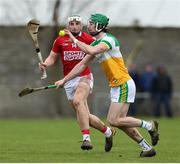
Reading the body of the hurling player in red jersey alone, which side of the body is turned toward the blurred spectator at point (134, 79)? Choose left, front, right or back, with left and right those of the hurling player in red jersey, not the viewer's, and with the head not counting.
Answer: back

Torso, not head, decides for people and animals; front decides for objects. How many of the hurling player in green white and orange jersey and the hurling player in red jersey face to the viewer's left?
1

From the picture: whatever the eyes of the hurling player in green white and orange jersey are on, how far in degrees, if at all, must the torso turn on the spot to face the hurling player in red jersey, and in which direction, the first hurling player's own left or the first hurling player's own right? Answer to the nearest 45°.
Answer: approximately 45° to the first hurling player's own right

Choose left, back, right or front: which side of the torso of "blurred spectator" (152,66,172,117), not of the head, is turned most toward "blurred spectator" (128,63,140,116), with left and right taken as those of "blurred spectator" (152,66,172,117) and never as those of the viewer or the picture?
right

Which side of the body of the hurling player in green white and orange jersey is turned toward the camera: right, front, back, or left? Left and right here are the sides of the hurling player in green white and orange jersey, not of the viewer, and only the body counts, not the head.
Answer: left

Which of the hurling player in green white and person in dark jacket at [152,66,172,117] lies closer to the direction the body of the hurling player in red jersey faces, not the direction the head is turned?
the hurling player in green white and orange jersey

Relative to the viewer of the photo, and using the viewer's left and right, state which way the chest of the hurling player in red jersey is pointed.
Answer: facing the viewer

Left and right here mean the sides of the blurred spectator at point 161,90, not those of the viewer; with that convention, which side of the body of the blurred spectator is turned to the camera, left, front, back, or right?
front

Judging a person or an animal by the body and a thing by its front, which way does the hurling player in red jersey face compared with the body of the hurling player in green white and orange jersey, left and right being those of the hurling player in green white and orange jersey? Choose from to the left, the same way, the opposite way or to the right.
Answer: to the left

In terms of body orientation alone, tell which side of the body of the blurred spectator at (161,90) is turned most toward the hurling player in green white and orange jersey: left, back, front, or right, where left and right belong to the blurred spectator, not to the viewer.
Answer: front
